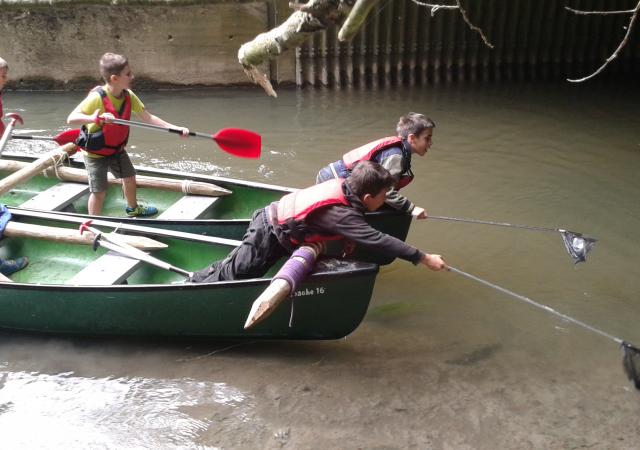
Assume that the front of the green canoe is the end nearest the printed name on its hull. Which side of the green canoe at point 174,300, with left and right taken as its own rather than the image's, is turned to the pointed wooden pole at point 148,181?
left

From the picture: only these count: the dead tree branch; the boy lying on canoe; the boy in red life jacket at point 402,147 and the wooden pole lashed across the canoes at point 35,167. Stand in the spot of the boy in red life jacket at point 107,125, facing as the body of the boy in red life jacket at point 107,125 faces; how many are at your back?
1

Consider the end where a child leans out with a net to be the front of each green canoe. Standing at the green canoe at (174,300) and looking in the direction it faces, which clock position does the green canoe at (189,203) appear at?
the green canoe at (189,203) is roughly at 9 o'clock from the green canoe at (174,300).

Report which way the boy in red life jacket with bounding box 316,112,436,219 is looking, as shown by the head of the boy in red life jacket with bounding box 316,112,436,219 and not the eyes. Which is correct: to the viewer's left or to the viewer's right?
to the viewer's right

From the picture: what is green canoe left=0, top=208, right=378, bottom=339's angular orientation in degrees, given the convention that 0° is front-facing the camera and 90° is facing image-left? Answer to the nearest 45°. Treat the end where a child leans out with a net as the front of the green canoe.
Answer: approximately 270°

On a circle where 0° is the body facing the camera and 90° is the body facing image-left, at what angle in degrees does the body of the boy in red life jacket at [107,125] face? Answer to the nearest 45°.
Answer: approximately 315°

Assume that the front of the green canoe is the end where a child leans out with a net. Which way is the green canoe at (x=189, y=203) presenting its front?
to the viewer's right

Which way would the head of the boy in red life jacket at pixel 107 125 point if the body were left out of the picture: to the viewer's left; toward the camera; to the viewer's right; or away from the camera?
to the viewer's right

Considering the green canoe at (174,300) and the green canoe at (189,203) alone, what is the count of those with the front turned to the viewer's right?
2

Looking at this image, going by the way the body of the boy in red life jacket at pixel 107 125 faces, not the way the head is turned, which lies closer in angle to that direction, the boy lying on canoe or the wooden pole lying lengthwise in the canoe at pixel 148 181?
the boy lying on canoe
